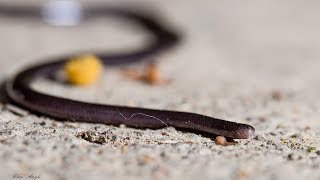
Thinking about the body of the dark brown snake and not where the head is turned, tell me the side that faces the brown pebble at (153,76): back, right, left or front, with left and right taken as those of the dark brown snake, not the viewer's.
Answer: left

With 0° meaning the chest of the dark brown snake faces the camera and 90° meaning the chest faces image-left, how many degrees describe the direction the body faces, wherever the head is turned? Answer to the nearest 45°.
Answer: approximately 270°

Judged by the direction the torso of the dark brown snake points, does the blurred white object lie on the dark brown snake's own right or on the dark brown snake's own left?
on the dark brown snake's own left

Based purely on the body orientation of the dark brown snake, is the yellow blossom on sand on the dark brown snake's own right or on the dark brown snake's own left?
on the dark brown snake's own left
